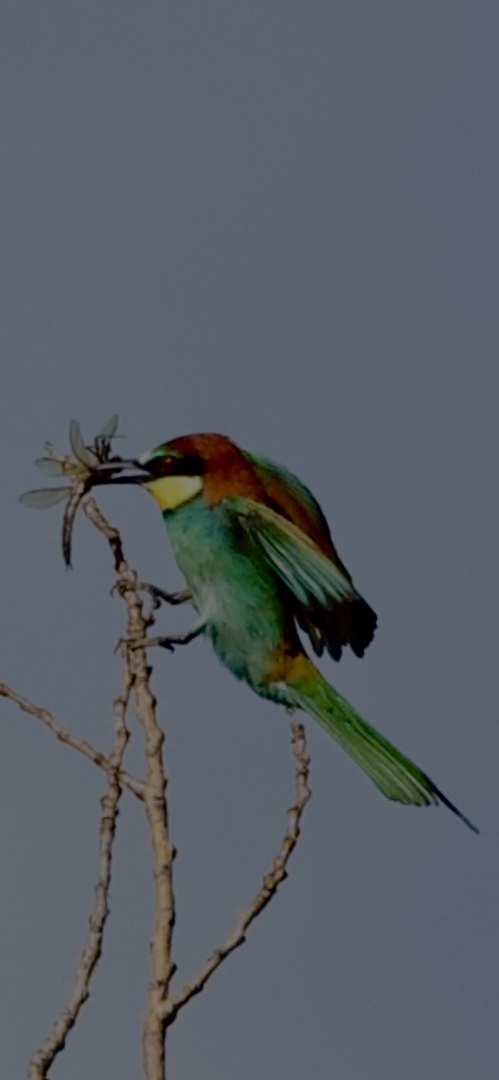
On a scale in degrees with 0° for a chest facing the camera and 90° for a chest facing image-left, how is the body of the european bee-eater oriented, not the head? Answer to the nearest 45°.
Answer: approximately 90°

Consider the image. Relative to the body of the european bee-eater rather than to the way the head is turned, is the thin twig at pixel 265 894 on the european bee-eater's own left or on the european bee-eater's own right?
on the european bee-eater's own left

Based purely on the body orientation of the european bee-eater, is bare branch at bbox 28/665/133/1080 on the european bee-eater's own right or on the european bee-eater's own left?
on the european bee-eater's own left
